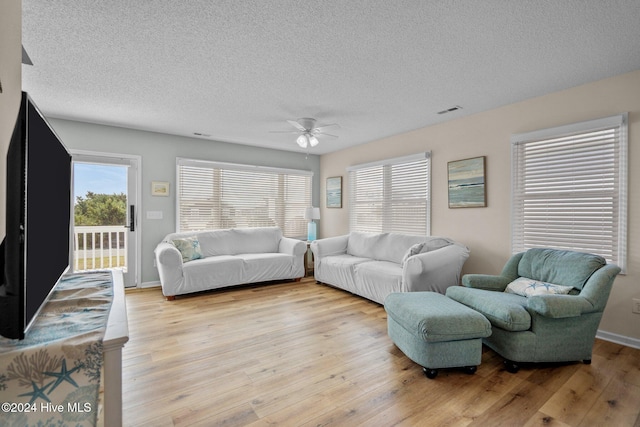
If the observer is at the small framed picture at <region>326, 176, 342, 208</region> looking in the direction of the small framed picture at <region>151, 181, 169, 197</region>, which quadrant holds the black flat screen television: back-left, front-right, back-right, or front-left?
front-left

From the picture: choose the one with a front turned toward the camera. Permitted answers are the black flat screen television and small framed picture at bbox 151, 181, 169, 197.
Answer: the small framed picture

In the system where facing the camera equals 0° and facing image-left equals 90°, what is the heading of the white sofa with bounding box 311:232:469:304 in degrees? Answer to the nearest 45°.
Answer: approximately 45°

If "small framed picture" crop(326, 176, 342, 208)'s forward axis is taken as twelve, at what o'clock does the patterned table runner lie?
The patterned table runner is roughly at 11 o'clock from the small framed picture.

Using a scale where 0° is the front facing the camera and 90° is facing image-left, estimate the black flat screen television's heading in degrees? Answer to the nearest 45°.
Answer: approximately 270°

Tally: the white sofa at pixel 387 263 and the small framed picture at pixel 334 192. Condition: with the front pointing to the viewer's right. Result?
0

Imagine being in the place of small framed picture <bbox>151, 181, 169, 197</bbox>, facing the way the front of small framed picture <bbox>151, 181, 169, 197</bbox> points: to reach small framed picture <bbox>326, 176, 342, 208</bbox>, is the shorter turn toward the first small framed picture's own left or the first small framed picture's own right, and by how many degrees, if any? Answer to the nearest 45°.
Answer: approximately 90° to the first small framed picture's own left

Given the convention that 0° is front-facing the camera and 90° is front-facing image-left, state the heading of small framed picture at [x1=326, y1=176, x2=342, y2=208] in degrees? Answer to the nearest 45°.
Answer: approximately 45°

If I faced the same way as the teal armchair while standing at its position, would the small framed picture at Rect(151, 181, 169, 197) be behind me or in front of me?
in front

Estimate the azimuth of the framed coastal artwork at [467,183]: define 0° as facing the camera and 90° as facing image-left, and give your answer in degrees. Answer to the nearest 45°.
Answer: approximately 45°

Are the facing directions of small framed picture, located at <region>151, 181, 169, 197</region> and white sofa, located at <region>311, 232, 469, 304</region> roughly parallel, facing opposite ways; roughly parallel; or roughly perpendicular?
roughly perpendicular

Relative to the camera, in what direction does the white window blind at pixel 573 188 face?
facing the viewer and to the left of the viewer

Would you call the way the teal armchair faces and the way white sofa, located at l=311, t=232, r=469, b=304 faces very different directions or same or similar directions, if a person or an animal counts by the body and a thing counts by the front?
same or similar directions

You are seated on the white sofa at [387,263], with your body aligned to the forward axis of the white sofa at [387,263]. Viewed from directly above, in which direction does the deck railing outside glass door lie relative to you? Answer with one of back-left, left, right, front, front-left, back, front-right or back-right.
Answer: front-right

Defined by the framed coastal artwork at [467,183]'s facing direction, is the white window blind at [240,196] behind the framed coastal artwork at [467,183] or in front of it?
in front

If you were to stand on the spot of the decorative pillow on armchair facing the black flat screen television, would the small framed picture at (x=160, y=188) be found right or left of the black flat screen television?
right

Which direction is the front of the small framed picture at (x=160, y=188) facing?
toward the camera
